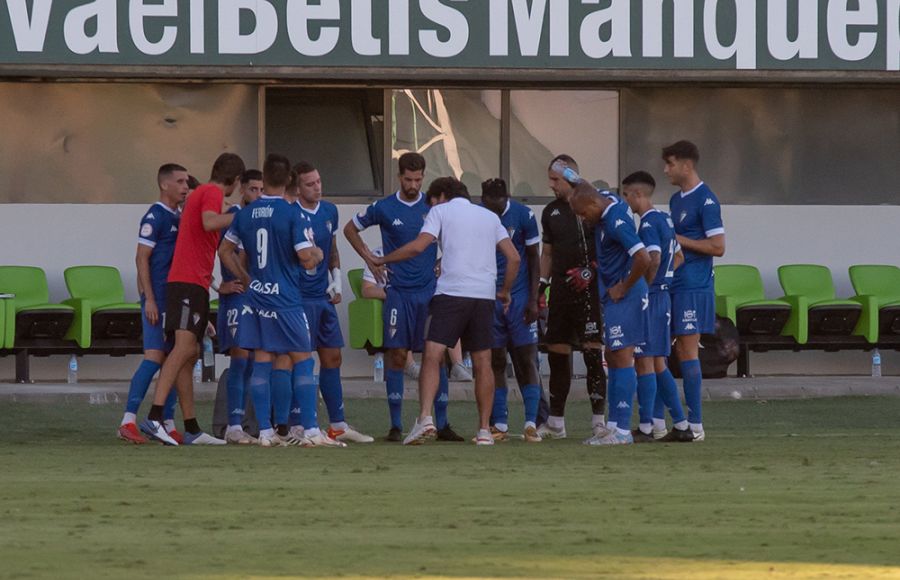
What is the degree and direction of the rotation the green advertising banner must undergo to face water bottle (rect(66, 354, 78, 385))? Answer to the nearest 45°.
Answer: approximately 90° to its right

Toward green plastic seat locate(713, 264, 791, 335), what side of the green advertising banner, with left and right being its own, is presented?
left

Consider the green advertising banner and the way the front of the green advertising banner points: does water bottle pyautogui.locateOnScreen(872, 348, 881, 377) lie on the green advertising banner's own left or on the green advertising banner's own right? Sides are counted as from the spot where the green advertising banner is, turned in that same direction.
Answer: on the green advertising banner's own left

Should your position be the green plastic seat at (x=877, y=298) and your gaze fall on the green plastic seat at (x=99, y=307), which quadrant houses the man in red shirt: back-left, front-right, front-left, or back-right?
front-left

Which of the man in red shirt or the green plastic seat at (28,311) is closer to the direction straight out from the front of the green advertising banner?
the man in red shirt

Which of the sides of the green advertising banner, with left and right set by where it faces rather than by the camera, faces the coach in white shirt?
front

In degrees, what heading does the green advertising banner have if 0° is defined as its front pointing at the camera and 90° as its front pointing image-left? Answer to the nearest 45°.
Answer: approximately 0°

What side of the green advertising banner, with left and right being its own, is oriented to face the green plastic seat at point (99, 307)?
right

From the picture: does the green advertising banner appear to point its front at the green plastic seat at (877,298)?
no

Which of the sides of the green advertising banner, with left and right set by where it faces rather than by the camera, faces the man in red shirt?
front

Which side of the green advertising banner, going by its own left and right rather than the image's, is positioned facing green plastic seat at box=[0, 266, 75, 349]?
right

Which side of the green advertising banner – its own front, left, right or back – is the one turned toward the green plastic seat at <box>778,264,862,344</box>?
left
